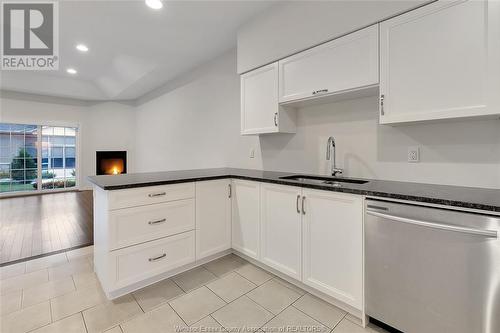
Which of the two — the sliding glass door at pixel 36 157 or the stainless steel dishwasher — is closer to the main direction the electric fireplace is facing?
the stainless steel dishwasher

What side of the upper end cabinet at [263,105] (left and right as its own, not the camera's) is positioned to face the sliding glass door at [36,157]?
right

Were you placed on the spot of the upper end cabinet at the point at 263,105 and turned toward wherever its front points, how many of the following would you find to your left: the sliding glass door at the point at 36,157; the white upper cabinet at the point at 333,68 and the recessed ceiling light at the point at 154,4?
1

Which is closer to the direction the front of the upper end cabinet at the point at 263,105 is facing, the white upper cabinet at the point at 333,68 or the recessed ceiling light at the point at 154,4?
the recessed ceiling light

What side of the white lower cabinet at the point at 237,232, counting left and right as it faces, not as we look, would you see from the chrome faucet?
left

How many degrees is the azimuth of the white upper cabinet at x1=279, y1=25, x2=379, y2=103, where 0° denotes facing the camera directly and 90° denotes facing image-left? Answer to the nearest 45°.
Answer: approximately 45°

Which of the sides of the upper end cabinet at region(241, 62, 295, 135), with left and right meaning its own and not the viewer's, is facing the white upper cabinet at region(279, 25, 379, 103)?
left
